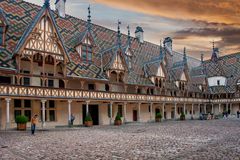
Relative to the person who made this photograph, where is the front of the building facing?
facing the viewer and to the right of the viewer
